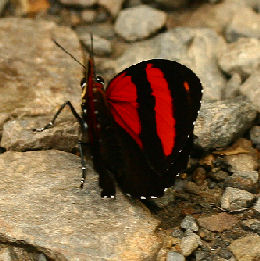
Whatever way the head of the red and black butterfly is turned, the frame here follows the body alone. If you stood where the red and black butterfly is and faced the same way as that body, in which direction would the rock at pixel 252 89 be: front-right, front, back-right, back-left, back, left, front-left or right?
right

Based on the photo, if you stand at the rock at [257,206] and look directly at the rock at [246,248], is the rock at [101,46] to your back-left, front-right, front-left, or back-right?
back-right

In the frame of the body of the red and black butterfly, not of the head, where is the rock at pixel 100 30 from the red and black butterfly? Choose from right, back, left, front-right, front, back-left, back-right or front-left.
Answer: front-right

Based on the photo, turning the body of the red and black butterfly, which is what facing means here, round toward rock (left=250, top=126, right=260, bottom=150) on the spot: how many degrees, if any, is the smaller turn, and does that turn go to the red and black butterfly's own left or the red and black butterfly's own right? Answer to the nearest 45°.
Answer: approximately 90° to the red and black butterfly's own right

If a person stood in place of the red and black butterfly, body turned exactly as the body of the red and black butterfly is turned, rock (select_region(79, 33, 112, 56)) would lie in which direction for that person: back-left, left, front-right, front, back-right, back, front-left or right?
front-right

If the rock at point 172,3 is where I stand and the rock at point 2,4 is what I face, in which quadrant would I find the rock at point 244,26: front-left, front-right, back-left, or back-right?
back-left

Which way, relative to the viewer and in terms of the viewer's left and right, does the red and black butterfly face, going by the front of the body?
facing away from the viewer and to the left of the viewer
